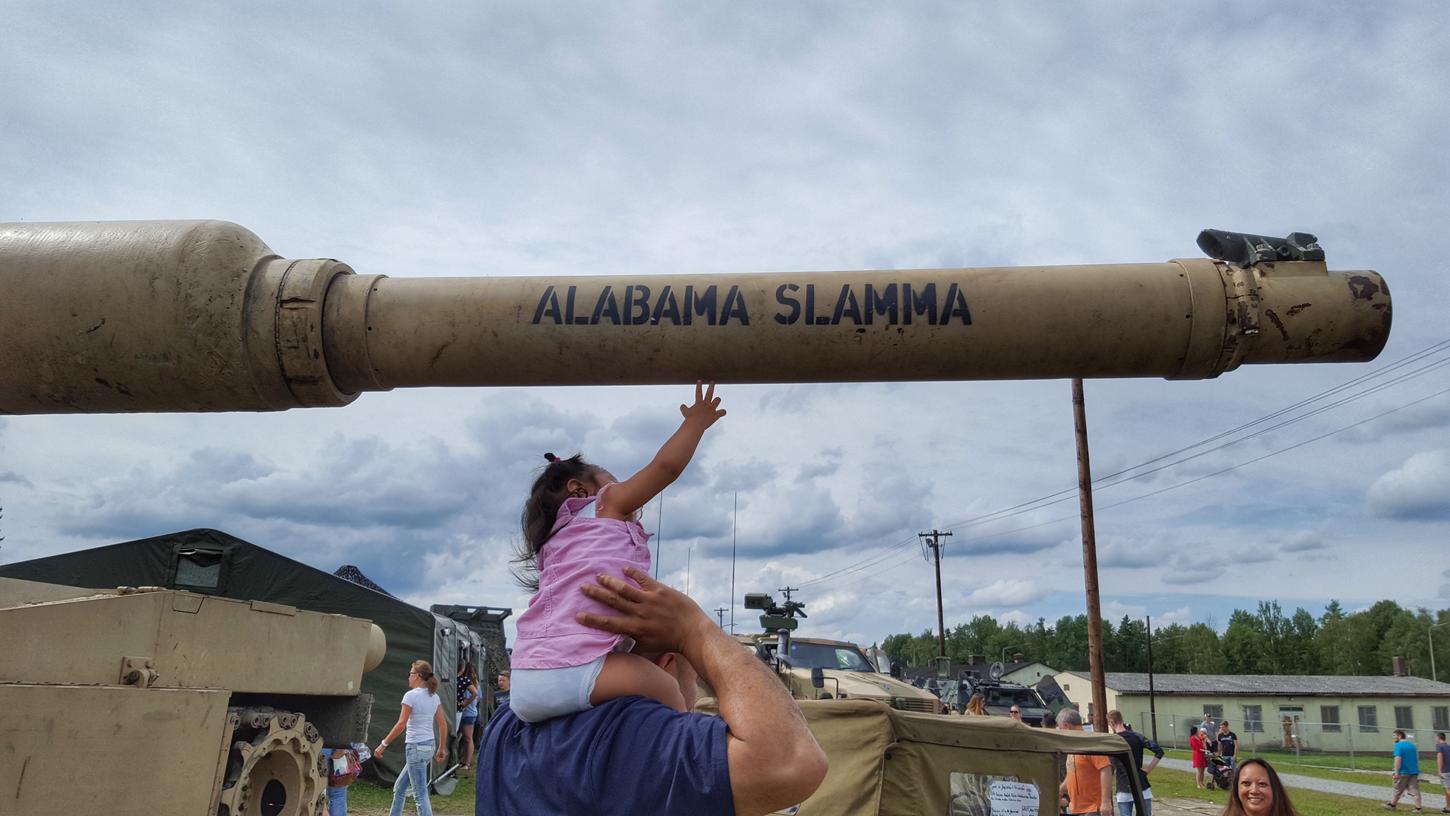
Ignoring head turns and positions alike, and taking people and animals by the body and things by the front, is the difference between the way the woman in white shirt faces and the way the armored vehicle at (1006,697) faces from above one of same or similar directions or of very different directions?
very different directions

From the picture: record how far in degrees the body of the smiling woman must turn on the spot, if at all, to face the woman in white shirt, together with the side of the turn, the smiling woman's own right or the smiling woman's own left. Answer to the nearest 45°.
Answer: approximately 135° to the smiling woman's own right

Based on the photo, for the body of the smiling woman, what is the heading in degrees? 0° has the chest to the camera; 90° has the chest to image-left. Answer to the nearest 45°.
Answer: approximately 0°
